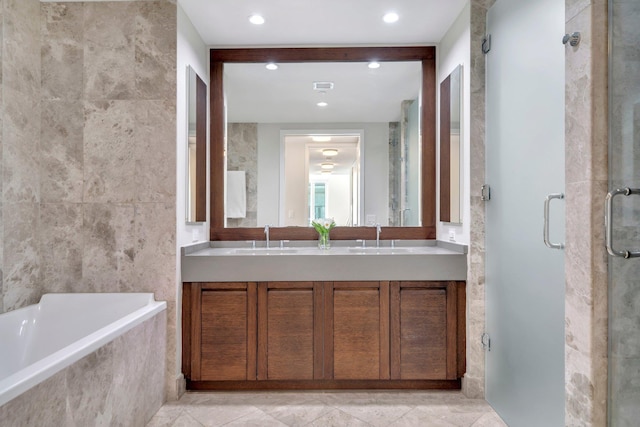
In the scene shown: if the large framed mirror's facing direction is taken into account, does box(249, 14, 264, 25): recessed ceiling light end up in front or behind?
in front

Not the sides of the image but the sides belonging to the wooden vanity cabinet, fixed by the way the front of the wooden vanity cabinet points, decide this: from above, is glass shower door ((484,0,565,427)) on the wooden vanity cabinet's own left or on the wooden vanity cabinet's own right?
on the wooden vanity cabinet's own left

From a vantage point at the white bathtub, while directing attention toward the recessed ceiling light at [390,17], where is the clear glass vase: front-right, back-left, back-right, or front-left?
front-left

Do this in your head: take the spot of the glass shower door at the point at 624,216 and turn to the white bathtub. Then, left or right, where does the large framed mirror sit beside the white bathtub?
right

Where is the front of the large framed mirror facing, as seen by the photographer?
facing the viewer

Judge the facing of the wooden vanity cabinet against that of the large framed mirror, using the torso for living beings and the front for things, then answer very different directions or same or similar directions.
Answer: same or similar directions

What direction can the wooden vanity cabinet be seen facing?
toward the camera
